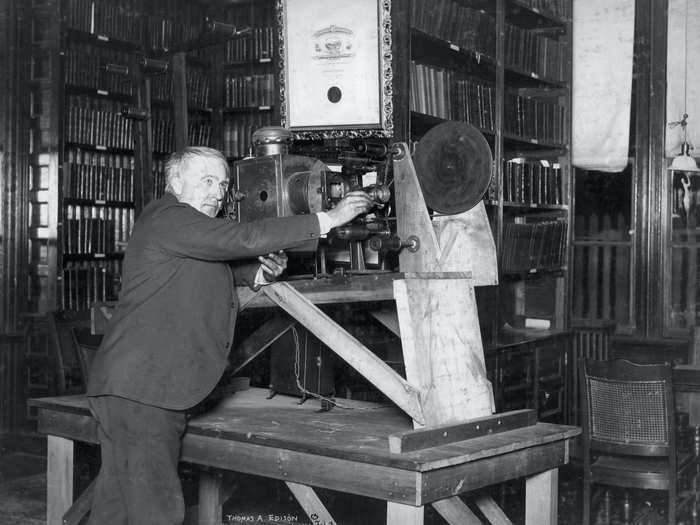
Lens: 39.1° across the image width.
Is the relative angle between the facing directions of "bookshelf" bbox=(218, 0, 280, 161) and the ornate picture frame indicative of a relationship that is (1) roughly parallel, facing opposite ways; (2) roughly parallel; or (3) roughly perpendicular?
roughly parallel

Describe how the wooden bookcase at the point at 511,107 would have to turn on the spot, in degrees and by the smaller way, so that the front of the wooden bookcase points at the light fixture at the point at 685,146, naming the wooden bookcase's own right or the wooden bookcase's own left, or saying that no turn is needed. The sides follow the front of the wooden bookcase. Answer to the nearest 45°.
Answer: approximately 45° to the wooden bookcase's own left

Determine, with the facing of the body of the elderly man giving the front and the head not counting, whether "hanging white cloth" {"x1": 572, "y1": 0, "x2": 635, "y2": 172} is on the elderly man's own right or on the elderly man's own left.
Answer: on the elderly man's own left

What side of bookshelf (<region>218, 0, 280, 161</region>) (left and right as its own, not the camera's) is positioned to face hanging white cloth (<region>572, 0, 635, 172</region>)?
left

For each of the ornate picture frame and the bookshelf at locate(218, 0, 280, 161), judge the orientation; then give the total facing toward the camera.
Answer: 2

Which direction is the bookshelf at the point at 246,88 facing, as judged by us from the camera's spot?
facing the viewer

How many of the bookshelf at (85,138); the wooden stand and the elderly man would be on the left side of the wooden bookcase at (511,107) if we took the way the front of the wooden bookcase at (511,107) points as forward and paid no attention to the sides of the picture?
0

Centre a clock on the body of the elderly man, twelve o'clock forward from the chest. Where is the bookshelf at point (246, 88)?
The bookshelf is roughly at 9 o'clock from the elderly man.

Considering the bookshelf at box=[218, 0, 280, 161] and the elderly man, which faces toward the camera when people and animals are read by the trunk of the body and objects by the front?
the bookshelf

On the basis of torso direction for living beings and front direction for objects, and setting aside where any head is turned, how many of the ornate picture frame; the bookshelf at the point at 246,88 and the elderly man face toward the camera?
2

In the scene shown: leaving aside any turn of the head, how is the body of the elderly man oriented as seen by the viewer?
to the viewer's right

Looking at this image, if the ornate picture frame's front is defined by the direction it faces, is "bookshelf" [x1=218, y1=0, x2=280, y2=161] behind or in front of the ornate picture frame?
behind

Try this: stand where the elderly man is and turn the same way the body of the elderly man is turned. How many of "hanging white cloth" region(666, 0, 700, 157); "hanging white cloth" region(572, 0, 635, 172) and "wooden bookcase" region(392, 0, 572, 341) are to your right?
0

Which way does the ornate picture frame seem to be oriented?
toward the camera

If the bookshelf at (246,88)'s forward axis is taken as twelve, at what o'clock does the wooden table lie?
The wooden table is roughly at 12 o'clock from the bookshelf.

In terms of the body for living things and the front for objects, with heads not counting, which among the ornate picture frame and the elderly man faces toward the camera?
the ornate picture frame

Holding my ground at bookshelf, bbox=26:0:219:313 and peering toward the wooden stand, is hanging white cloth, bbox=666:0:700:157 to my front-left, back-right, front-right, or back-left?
front-left

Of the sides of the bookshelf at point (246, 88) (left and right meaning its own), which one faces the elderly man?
front

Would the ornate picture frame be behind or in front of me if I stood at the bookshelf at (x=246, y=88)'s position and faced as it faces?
in front
